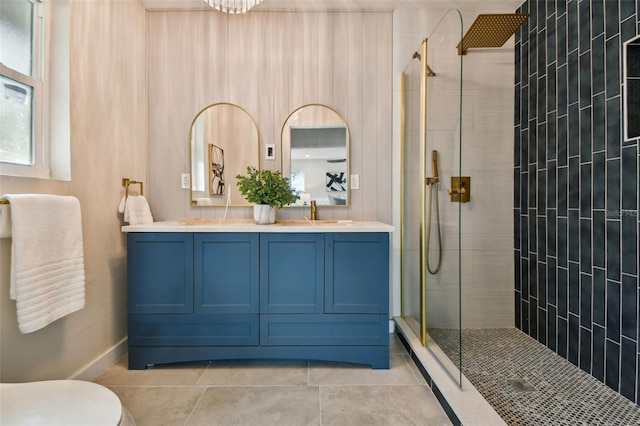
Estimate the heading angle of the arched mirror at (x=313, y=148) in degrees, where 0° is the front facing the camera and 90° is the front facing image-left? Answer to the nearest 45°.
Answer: approximately 0°

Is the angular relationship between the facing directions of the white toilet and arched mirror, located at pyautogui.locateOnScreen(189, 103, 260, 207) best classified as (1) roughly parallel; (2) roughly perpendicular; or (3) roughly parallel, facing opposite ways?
roughly perpendicular

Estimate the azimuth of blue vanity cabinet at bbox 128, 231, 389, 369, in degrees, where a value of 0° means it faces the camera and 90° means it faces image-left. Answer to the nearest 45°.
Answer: approximately 0°

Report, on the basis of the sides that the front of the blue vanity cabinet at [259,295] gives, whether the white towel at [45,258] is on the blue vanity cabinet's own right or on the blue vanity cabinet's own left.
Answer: on the blue vanity cabinet's own right

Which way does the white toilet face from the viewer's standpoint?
to the viewer's right

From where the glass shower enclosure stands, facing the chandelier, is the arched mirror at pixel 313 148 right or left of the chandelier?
right
